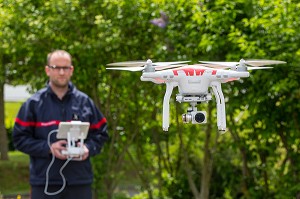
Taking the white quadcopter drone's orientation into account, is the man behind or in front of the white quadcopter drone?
behind

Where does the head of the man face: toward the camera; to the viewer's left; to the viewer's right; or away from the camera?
toward the camera

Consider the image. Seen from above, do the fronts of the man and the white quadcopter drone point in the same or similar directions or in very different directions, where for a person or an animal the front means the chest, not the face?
same or similar directions

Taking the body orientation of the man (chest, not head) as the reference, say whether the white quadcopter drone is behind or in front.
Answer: in front

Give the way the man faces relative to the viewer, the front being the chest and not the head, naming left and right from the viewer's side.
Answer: facing the viewer

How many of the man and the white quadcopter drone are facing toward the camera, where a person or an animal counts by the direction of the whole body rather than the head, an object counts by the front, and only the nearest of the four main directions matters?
2

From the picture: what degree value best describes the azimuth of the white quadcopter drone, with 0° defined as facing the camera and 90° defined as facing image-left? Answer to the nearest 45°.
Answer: approximately 0°
